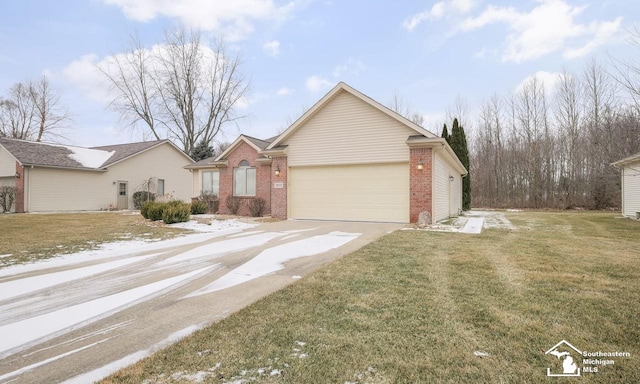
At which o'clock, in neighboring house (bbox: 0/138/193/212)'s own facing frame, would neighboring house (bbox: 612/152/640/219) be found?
neighboring house (bbox: 612/152/640/219) is roughly at 9 o'clock from neighboring house (bbox: 0/138/193/212).

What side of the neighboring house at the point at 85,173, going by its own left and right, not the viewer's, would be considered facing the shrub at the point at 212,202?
left

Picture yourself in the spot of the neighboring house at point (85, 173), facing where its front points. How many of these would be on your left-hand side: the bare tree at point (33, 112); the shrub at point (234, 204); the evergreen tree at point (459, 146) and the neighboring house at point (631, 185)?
3

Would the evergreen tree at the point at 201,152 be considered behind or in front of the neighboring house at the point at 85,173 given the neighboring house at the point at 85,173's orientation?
behind

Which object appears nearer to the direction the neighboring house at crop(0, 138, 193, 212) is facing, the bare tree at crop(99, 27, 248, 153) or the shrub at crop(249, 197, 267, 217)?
the shrub

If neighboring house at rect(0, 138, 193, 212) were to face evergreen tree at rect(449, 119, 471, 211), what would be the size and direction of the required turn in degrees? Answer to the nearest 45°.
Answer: approximately 90° to its left

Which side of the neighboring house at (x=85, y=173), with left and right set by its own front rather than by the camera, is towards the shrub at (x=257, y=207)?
left

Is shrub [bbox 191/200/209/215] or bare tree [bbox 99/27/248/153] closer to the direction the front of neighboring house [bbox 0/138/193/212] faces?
the shrub

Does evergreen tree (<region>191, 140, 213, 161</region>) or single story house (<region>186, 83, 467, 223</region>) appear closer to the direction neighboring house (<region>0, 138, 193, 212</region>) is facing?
the single story house

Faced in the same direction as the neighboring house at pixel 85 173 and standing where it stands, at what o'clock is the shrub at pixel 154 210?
The shrub is roughly at 10 o'clock from the neighboring house.

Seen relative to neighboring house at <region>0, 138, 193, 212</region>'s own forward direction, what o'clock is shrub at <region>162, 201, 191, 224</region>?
The shrub is roughly at 10 o'clock from the neighboring house.

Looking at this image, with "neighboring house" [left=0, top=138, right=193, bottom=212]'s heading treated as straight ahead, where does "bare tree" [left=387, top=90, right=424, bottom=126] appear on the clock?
The bare tree is roughly at 8 o'clock from the neighboring house.

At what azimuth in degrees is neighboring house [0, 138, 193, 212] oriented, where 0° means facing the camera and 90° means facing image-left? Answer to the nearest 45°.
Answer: approximately 45°
